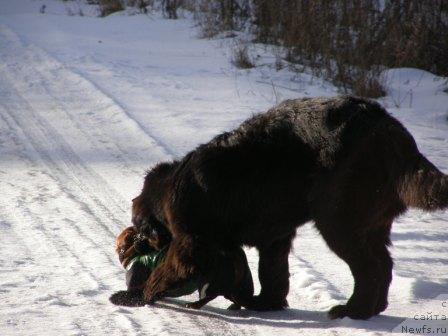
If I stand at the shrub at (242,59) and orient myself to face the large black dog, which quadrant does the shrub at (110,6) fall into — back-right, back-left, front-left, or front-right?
back-right

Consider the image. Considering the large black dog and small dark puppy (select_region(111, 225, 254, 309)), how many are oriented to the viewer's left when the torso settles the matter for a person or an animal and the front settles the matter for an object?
2

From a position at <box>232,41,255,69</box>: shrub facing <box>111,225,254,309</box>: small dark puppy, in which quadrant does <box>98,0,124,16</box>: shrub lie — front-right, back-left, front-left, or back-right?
back-right

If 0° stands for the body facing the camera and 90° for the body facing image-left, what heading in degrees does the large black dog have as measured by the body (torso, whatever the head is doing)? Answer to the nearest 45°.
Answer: approximately 90°

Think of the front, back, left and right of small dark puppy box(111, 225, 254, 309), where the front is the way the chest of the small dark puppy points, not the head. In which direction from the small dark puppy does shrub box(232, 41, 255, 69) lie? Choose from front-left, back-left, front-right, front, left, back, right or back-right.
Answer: right

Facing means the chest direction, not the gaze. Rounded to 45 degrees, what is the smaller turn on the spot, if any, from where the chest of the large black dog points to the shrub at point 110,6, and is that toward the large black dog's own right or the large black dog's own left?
approximately 90° to the large black dog's own right

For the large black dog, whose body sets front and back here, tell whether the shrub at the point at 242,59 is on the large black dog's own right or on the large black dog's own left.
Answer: on the large black dog's own right

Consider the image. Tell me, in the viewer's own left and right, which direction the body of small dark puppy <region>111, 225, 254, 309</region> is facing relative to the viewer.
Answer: facing to the left of the viewer

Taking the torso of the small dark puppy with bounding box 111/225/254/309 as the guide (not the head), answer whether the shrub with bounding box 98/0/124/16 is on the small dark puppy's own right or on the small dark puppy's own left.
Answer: on the small dark puppy's own right

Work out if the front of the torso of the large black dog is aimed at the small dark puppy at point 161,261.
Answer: yes
